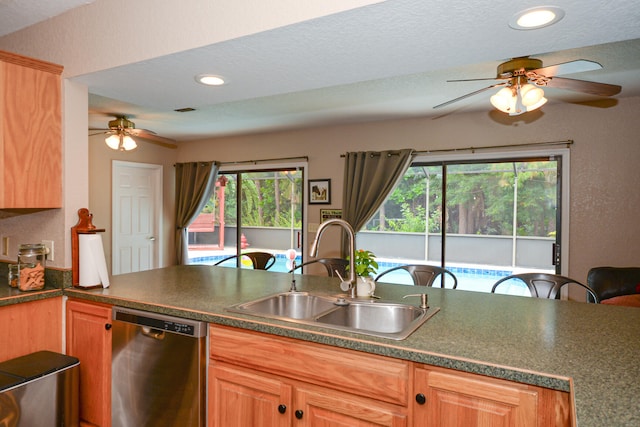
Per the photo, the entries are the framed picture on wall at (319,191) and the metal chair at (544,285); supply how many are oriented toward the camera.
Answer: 2

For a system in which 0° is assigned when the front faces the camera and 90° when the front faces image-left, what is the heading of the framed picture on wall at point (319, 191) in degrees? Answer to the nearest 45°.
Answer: approximately 0°

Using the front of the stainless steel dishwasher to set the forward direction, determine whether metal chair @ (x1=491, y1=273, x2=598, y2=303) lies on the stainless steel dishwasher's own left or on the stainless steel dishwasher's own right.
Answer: on the stainless steel dishwasher's own left

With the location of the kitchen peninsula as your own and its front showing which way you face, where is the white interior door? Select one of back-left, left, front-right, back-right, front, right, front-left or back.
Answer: right

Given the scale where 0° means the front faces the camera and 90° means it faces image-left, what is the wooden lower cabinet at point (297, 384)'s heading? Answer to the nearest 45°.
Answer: approximately 45°

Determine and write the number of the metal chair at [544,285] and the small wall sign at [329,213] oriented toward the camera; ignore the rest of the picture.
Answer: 2

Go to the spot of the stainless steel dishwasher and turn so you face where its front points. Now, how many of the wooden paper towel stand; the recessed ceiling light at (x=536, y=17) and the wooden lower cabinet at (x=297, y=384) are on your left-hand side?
2

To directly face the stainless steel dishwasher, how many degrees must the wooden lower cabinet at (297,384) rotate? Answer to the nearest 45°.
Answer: approximately 90° to its right

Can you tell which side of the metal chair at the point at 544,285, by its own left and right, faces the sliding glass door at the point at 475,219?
back
